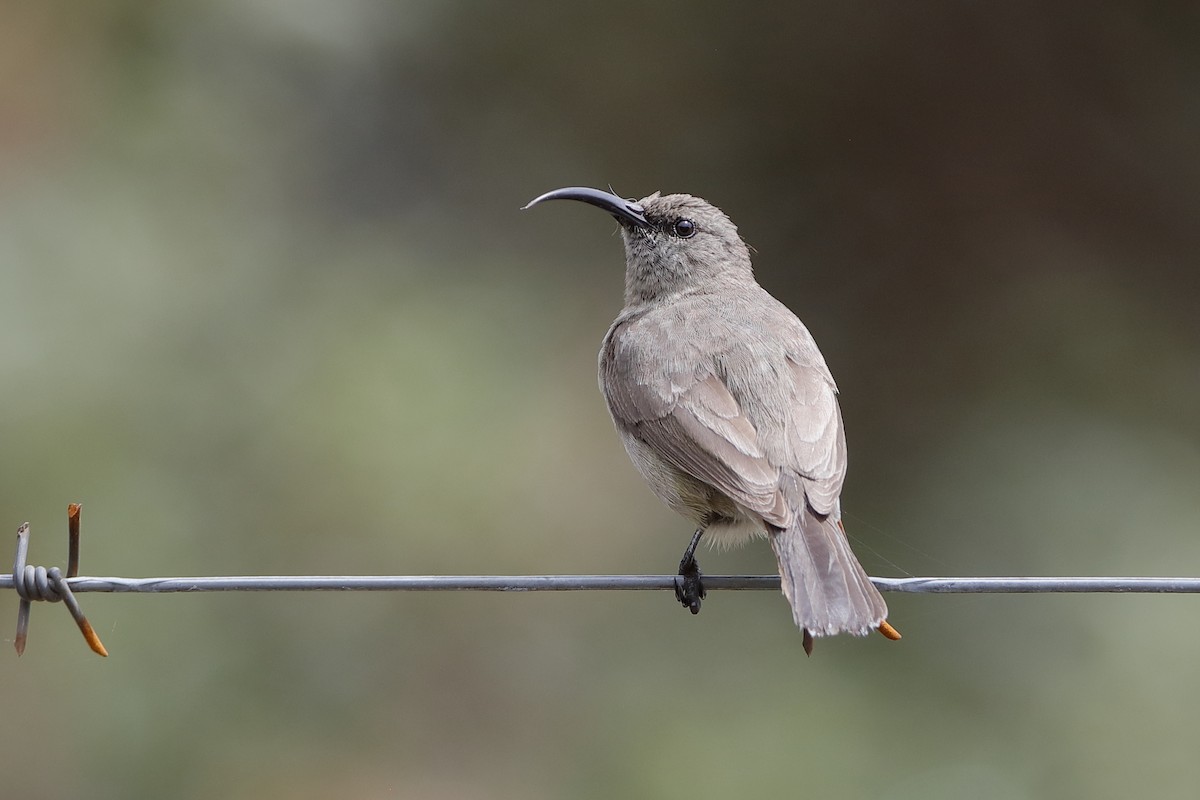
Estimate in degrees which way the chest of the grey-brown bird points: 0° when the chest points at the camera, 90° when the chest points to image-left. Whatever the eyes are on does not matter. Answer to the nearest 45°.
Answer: approximately 135°
